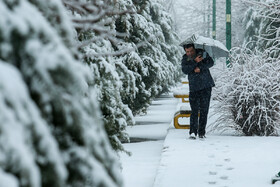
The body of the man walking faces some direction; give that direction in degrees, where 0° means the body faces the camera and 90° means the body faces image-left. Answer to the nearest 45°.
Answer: approximately 0°

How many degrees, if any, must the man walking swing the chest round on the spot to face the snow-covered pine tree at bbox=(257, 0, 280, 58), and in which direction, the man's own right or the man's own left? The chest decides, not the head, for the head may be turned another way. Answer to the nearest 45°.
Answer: approximately 135° to the man's own left

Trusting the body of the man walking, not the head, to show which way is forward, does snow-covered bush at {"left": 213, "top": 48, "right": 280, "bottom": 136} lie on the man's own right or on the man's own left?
on the man's own left
